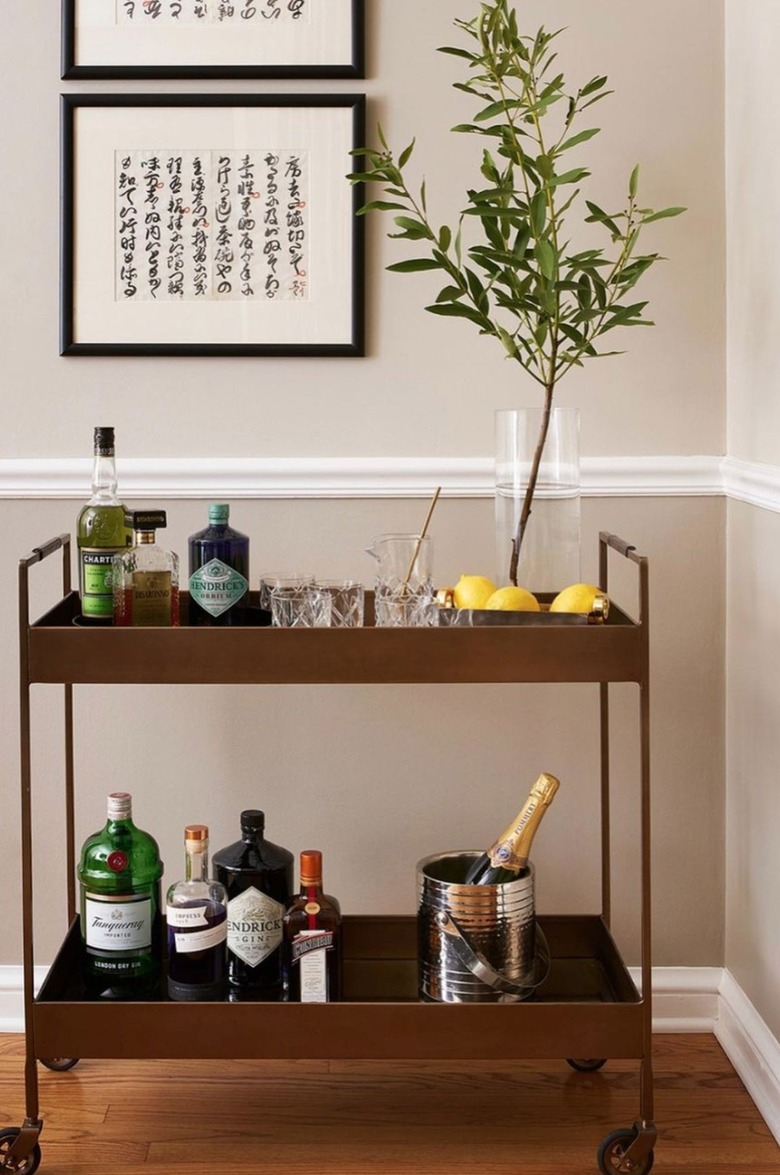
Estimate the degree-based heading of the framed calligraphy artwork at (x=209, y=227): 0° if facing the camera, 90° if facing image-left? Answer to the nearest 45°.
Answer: approximately 0°
